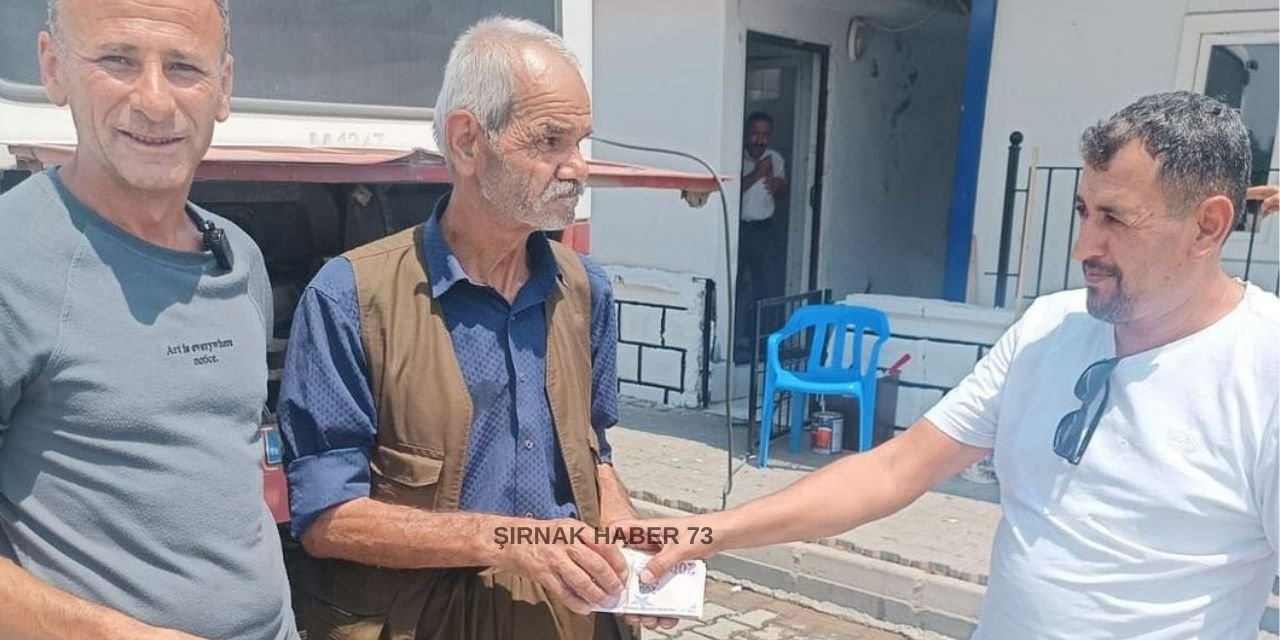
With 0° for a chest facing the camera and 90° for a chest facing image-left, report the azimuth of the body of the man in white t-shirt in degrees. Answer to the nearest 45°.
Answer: approximately 45°

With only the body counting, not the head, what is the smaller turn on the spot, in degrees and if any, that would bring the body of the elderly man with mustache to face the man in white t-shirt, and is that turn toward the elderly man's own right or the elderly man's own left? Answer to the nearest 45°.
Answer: approximately 45° to the elderly man's own left

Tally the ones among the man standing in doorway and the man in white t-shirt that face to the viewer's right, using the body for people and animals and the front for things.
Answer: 0

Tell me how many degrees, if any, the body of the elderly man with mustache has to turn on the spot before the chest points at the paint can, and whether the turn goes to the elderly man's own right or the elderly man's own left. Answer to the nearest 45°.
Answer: approximately 90° to the elderly man's own left

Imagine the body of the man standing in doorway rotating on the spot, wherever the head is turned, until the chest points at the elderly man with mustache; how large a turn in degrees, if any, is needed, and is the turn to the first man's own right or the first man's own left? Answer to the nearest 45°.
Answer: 0° — they already face them

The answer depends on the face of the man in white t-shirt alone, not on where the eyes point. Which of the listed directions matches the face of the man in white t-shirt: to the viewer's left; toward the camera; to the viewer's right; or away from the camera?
to the viewer's left

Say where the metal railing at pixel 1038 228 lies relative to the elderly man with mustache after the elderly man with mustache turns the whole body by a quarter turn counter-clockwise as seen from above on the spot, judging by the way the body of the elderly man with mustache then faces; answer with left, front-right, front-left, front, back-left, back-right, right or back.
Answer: front

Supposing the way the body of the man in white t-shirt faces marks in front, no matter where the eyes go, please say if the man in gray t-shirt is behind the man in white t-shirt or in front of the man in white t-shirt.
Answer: in front

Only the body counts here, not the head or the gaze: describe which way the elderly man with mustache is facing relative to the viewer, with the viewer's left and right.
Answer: facing the viewer and to the right of the viewer

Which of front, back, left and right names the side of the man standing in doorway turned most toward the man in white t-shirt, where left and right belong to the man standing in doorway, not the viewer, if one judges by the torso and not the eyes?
front

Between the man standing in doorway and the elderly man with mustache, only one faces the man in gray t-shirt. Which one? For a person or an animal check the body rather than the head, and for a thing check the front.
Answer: the man standing in doorway
